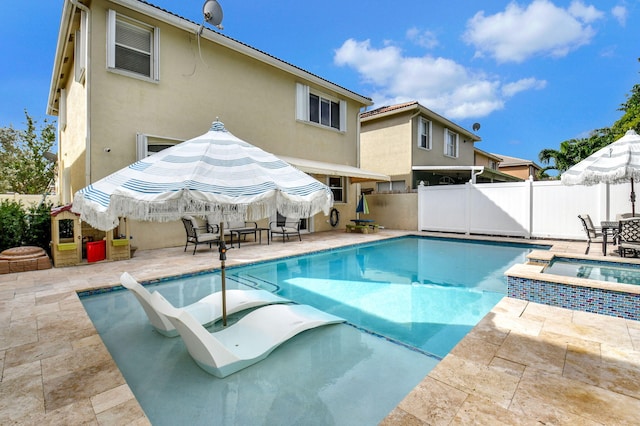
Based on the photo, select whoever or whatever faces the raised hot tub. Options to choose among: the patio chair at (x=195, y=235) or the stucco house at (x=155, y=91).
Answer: the patio chair

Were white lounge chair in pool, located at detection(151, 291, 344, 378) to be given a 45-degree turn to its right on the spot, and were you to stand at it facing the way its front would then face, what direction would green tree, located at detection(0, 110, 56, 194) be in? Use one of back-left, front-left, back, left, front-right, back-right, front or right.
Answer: back-left

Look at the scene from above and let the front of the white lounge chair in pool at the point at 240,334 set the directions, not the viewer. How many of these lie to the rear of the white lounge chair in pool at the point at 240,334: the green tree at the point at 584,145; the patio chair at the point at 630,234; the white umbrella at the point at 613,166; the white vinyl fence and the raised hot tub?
0

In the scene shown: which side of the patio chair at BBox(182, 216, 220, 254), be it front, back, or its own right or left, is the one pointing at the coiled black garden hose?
front

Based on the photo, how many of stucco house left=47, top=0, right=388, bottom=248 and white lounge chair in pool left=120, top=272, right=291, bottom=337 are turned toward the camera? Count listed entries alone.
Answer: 0

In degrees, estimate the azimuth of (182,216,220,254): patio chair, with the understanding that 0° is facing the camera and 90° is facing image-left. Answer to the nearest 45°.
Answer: approximately 315°

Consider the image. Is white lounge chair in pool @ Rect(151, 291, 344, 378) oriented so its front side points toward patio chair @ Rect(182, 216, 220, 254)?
no

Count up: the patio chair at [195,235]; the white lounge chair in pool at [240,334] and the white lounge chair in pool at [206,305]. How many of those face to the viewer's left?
0

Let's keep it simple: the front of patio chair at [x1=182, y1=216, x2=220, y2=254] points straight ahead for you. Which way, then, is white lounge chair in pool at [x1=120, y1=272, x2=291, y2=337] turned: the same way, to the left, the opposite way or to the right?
the same way

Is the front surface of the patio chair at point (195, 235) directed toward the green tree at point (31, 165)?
no

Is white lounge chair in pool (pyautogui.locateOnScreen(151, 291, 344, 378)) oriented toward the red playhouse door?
no

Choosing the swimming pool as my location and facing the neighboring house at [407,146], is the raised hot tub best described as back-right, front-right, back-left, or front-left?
front-right

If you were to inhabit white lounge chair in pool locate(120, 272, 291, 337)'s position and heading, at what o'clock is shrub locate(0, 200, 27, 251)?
The shrub is roughly at 9 o'clock from the white lounge chair in pool.

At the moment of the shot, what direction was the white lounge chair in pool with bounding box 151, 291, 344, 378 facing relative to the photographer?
facing away from the viewer and to the right of the viewer

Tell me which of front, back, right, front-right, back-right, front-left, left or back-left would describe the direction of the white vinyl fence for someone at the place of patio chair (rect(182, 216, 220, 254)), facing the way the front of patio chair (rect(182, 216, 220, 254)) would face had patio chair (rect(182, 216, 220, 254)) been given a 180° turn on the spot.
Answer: back-right

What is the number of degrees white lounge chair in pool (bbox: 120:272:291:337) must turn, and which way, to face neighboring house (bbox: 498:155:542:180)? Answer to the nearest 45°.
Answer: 0° — it already faces it

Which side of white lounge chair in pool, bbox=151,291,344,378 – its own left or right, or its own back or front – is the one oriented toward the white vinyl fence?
front

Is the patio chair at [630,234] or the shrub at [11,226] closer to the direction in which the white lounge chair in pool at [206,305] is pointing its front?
the patio chair
